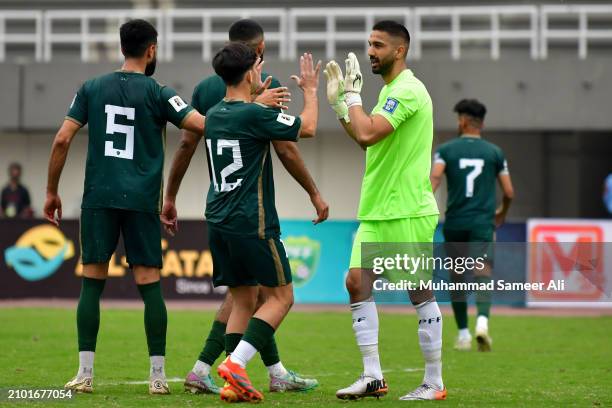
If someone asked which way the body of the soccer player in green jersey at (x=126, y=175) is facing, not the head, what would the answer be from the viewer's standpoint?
away from the camera

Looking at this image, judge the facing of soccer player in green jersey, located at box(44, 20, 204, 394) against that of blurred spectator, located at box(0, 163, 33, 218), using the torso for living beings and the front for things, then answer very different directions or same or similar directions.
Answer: very different directions

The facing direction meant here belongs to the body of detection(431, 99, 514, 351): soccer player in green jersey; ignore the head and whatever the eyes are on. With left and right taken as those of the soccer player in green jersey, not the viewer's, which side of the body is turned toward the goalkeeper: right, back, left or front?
back

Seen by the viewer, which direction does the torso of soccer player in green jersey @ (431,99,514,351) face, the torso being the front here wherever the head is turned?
away from the camera

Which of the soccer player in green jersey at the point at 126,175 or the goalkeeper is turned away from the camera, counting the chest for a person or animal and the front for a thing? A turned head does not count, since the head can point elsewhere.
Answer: the soccer player in green jersey

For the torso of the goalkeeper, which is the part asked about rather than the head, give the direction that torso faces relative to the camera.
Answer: to the viewer's left

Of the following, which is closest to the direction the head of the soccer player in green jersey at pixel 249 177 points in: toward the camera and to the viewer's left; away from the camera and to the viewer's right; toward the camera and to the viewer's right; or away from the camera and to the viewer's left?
away from the camera and to the viewer's right

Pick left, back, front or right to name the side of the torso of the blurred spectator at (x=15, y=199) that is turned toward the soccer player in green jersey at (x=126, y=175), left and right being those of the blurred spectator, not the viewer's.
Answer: front

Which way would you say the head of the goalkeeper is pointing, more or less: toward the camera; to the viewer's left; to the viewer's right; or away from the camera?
to the viewer's left

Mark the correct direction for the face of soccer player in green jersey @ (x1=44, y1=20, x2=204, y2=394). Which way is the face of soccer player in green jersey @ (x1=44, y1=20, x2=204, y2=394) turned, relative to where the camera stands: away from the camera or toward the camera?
away from the camera

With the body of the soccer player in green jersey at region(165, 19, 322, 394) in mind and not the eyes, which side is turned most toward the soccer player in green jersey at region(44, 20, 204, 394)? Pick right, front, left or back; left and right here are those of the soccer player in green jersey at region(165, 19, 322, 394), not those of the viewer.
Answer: back

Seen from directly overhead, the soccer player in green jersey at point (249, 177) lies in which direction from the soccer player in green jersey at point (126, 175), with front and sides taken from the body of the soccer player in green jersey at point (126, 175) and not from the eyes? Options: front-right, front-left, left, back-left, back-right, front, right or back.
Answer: back-right

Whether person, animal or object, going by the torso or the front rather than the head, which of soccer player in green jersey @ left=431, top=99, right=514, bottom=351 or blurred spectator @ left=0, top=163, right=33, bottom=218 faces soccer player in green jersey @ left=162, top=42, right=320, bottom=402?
the blurred spectator

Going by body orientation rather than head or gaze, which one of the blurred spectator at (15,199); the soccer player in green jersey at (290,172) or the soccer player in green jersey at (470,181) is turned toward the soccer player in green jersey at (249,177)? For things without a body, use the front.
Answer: the blurred spectator

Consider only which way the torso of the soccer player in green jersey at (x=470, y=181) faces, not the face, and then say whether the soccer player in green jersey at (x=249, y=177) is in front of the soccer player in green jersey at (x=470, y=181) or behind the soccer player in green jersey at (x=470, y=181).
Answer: behind

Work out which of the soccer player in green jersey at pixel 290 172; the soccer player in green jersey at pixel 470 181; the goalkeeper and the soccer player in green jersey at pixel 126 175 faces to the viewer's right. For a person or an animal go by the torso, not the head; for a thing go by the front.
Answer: the soccer player in green jersey at pixel 290 172
